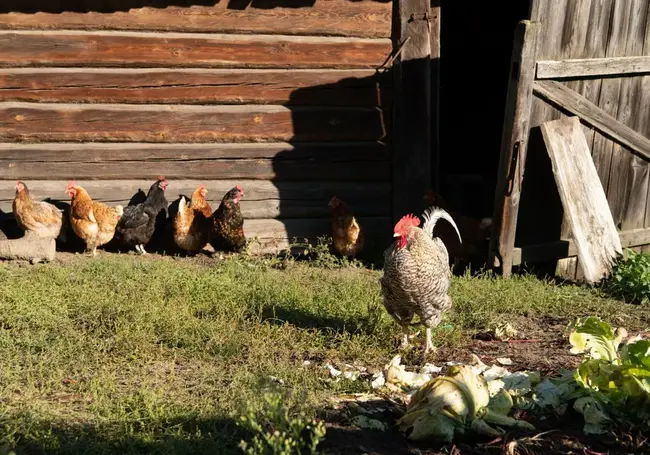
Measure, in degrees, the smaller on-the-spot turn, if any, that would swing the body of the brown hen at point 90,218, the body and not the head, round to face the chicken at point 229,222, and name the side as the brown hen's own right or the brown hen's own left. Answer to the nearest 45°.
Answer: approximately 180°

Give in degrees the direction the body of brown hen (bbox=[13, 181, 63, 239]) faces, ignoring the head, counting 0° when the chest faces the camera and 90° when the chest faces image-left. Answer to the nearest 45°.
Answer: approximately 90°

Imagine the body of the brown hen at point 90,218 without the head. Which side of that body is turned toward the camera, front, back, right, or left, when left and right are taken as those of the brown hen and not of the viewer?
left

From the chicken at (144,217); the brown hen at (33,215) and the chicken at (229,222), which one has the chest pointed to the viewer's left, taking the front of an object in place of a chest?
the brown hen

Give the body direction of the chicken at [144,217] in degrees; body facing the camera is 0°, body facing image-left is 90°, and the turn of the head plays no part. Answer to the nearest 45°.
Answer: approximately 270°

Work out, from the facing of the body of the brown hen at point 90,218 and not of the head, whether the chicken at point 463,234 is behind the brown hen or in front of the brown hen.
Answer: behind

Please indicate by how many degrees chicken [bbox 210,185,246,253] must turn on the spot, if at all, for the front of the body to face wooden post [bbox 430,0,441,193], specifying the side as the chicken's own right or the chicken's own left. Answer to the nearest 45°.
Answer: approximately 45° to the chicken's own left

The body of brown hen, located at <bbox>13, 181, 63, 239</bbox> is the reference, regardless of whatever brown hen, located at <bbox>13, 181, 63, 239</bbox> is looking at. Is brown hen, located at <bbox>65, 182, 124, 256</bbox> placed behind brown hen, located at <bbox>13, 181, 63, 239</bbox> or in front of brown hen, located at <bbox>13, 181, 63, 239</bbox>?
behind

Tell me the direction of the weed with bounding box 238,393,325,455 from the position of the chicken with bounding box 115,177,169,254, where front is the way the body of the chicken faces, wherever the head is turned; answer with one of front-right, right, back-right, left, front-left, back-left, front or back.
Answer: right

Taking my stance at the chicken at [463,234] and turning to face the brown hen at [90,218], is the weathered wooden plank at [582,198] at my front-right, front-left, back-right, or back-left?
back-left

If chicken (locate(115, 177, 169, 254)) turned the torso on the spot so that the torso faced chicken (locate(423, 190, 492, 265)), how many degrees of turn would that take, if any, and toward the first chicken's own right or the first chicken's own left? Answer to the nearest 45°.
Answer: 0° — it already faces it

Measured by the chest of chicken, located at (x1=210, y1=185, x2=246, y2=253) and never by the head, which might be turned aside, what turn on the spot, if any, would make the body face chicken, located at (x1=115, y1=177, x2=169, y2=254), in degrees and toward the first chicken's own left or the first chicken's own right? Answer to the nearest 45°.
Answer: approximately 135° to the first chicken's own right

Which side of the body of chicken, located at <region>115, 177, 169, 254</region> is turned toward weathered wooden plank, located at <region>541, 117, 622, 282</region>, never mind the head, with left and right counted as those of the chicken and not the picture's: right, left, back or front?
front

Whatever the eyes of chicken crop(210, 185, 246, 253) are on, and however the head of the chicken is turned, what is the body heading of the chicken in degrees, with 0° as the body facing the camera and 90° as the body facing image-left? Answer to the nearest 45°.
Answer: approximately 315°

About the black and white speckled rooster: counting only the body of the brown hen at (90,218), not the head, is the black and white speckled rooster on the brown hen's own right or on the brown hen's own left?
on the brown hen's own left

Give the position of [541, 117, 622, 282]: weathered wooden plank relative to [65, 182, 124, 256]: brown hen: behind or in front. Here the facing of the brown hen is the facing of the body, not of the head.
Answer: behind

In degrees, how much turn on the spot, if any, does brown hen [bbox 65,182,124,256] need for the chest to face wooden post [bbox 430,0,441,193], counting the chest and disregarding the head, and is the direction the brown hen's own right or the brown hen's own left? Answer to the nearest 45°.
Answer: approximately 180°

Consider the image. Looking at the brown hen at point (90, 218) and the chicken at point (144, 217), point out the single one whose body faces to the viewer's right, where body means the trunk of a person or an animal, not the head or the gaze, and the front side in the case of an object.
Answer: the chicken

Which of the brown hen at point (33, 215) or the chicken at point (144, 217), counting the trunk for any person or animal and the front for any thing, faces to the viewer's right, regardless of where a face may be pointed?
the chicken
